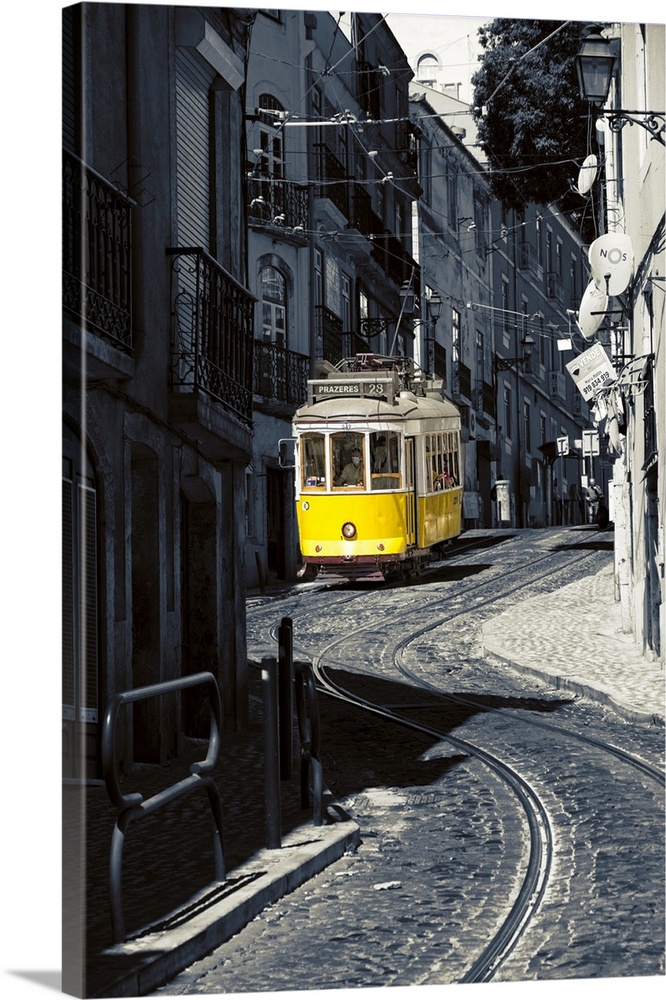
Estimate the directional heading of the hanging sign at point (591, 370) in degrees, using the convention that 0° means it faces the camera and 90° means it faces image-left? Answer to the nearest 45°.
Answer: approximately 0°

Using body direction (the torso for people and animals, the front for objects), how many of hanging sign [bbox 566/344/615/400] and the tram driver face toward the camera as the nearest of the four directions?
2

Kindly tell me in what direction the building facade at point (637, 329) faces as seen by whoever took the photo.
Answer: facing to the left of the viewer

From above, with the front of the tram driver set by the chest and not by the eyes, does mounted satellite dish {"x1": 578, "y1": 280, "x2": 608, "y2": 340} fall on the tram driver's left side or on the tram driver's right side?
on the tram driver's left side

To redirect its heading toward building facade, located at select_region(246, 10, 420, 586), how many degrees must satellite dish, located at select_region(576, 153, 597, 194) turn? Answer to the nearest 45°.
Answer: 0° — it already faces it

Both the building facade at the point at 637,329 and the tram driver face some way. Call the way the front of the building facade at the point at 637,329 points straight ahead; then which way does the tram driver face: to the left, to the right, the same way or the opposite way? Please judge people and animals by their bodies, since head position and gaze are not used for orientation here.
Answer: to the left

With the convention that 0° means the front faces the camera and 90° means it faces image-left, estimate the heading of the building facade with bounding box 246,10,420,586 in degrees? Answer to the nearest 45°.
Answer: approximately 315°

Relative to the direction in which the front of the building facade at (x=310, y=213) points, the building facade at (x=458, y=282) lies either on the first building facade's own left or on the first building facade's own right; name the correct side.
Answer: on the first building facade's own left

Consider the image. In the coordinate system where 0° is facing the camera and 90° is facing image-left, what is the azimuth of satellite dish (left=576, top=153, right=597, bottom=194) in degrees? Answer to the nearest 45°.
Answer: approximately 45°
